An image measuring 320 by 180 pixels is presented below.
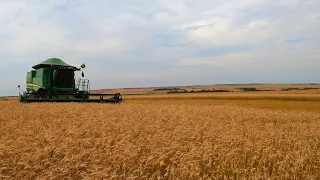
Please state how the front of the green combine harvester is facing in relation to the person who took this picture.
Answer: facing the viewer and to the right of the viewer
